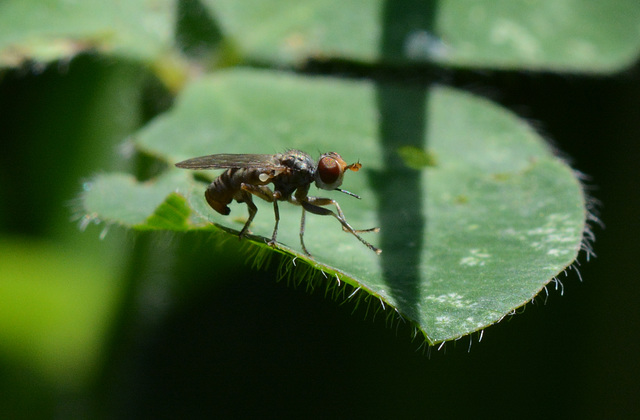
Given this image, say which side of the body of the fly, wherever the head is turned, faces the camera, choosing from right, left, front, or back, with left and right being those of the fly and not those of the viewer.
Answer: right

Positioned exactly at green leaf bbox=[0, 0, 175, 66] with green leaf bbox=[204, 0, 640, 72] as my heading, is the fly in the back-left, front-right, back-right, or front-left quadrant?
front-right

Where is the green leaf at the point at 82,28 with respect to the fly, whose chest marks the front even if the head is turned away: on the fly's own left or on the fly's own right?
on the fly's own left

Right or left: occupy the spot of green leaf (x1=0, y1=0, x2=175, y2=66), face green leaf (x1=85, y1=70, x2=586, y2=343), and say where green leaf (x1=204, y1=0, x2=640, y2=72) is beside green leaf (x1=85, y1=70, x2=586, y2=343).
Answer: left

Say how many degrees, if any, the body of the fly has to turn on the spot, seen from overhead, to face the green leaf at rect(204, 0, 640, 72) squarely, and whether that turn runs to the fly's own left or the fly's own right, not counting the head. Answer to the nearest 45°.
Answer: approximately 45° to the fly's own left
